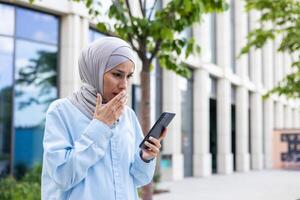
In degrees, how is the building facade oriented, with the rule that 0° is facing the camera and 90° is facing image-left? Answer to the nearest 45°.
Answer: approximately 315°

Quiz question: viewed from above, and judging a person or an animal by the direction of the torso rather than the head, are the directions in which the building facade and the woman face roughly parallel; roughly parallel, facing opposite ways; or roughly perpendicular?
roughly parallel

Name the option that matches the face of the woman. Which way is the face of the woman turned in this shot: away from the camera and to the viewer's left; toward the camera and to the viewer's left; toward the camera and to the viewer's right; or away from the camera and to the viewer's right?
toward the camera and to the viewer's right

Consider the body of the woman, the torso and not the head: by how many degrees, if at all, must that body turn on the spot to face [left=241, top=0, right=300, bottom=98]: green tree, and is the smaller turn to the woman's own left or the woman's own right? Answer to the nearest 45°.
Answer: approximately 90° to the woman's own left

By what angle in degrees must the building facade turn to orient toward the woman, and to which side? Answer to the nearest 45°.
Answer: approximately 45° to its right

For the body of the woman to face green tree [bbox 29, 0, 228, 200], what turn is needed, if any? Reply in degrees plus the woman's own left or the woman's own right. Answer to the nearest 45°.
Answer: approximately 135° to the woman's own left

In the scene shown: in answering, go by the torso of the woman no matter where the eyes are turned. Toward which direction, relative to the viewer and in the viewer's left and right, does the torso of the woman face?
facing the viewer and to the right of the viewer

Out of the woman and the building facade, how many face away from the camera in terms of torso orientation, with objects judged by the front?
0
